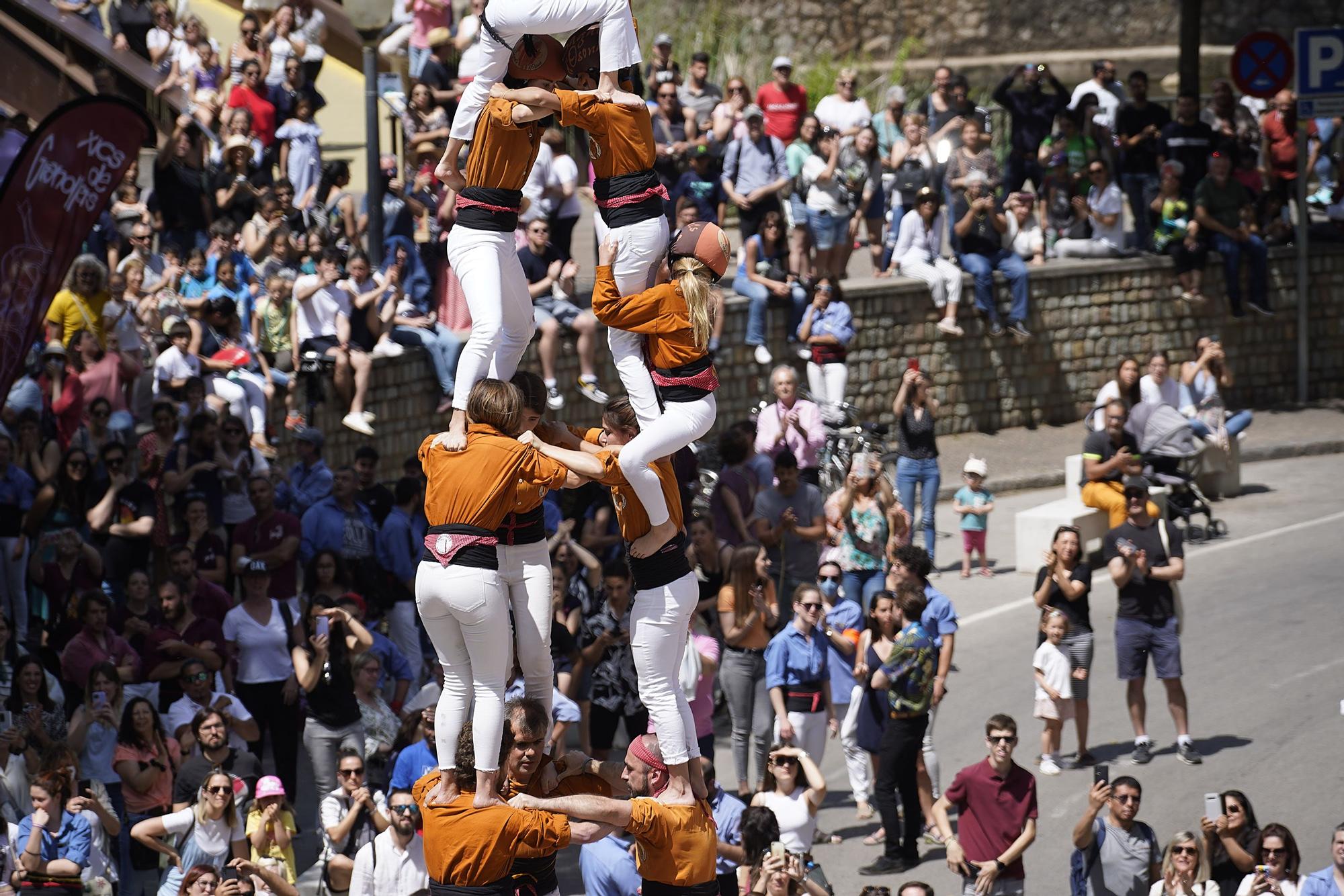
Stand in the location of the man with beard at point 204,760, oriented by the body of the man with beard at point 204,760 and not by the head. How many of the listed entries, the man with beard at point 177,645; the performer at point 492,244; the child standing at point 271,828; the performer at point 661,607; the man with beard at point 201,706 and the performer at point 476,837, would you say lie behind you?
2

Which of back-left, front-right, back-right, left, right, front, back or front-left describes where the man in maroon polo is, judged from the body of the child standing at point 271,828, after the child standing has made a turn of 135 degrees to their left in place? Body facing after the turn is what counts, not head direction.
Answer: front-right

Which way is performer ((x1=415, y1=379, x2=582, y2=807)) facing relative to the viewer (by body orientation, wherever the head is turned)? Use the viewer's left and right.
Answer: facing away from the viewer and to the right of the viewer

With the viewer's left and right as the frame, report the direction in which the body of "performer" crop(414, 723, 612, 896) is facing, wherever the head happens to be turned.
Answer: facing away from the viewer and to the right of the viewer

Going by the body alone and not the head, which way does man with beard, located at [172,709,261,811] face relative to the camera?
toward the camera

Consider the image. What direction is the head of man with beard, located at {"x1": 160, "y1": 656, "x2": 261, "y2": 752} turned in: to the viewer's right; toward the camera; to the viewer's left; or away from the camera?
toward the camera

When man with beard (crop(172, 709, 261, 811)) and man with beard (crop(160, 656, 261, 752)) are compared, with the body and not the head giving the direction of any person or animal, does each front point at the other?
no

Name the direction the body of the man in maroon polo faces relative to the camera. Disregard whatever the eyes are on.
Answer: toward the camera

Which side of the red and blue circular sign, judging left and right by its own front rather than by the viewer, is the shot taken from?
front

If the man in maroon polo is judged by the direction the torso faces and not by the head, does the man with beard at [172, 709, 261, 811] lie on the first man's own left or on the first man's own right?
on the first man's own right
